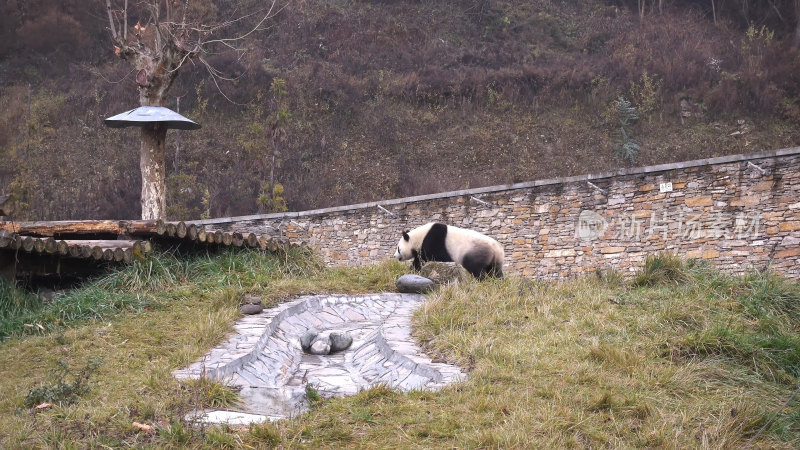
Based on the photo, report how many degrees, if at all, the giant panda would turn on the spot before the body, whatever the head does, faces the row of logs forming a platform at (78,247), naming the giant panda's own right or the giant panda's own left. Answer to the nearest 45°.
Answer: approximately 45° to the giant panda's own left

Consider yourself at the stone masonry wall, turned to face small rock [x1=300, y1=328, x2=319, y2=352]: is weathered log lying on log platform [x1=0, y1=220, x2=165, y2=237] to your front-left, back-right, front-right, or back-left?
front-right

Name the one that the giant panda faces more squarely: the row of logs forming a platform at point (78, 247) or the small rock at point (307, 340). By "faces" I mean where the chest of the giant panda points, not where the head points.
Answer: the row of logs forming a platform

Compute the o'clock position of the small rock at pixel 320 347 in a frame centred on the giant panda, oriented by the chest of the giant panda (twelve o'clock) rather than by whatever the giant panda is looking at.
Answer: The small rock is roughly at 10 o'clock from the giant panda.

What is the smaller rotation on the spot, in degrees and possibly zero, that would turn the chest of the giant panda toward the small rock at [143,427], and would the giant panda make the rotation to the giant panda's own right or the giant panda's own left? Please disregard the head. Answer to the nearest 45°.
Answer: approximately 90° to the giant panda's own left

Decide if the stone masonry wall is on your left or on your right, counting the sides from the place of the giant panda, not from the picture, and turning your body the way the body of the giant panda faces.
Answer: on your right

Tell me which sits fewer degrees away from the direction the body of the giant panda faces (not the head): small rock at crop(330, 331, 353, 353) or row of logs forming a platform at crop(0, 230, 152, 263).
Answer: the row of logs forming a platform

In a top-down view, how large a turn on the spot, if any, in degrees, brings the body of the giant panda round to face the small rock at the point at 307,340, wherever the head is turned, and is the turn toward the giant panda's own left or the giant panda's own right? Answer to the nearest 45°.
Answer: approximately 45° to the giant panda's own left

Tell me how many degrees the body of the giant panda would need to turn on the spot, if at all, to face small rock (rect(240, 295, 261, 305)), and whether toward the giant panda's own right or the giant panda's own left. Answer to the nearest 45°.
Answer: approximately 45° to the giant panda's own left

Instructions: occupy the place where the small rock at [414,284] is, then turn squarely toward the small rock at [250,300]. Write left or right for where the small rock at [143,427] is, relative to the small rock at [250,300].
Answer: left

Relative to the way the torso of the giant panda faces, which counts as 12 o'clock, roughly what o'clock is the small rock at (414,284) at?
The small rock is roughly at 10 o'clock from the giant panda.

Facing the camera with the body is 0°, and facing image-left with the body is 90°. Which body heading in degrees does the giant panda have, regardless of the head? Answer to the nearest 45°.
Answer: approximately 90°

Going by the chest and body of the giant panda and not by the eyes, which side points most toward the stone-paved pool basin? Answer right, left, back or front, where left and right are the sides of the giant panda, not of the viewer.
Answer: left
